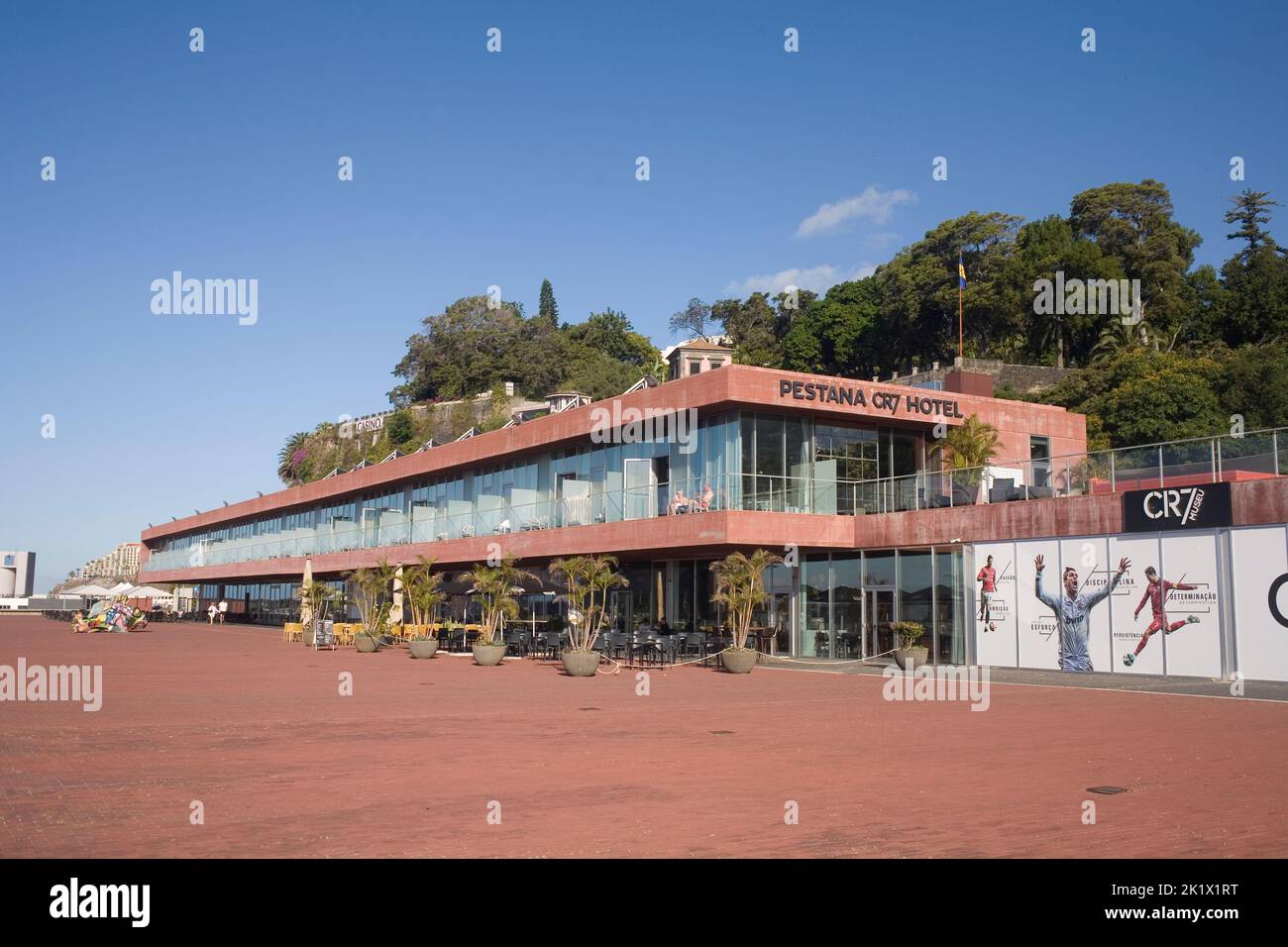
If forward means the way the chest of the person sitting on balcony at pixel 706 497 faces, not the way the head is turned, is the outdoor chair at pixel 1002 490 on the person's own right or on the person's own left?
on the person's own left

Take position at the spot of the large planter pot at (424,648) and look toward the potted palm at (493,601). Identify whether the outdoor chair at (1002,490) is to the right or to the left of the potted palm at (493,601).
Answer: left

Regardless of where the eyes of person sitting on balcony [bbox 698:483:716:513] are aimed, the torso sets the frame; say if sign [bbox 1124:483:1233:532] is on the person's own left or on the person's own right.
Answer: on the person's own left

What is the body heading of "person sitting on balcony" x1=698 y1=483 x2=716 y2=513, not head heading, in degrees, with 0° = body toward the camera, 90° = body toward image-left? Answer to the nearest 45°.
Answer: approximately 45°

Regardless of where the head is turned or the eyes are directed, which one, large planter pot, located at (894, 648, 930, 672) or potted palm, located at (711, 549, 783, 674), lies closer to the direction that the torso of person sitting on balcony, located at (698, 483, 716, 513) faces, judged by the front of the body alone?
the potted palm

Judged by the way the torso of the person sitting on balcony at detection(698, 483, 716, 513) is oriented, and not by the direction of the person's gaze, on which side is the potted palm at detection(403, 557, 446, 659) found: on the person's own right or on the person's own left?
on the person's own right

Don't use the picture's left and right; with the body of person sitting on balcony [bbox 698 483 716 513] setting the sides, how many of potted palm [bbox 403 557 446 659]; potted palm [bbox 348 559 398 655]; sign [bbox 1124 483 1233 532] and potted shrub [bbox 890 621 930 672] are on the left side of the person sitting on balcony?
2

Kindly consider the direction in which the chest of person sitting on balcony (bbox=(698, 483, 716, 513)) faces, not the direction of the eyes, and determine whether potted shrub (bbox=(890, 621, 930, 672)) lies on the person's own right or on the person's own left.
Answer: on the person's own left

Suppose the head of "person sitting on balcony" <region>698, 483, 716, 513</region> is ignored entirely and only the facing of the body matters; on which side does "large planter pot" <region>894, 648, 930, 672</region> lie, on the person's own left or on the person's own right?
on the person's own left

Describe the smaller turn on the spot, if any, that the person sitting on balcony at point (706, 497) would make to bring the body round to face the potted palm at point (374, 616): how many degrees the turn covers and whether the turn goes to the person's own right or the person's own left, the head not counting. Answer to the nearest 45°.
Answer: approximately 90° to the person's own right

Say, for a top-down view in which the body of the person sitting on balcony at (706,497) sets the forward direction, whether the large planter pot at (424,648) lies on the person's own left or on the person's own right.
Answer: on the person's own right
